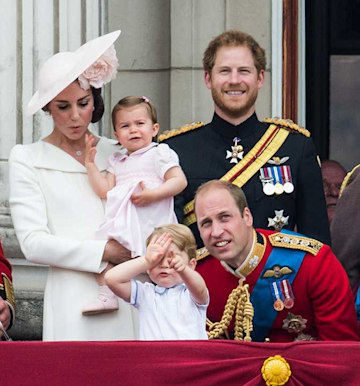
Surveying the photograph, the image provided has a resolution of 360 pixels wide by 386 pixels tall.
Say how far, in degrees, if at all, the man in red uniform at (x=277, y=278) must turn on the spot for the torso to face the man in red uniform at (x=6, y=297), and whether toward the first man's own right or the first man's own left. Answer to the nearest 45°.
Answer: approximately 45° to the first man's own right

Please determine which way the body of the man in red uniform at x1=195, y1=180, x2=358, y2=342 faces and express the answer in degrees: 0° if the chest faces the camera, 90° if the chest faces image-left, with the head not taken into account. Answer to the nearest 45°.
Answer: approximately 45°

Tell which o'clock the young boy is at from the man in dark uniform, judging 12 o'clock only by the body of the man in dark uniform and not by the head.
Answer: The young boy is roughly at 1 o'clock from the man in dark uniform.

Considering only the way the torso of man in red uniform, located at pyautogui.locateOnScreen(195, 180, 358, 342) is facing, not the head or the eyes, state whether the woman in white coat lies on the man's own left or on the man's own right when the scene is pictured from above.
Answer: on the man's own right

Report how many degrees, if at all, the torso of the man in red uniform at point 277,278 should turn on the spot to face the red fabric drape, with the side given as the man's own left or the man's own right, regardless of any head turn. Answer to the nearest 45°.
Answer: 0° — they already face it

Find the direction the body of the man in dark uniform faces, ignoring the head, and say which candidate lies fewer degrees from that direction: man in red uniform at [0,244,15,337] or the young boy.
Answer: the young boy

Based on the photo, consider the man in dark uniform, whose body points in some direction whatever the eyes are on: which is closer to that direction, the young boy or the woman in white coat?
the young boy

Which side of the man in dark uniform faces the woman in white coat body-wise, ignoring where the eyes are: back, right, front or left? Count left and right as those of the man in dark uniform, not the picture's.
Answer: right

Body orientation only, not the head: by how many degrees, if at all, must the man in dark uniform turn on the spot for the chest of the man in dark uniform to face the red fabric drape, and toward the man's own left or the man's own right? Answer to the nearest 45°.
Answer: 0° — they already face it
